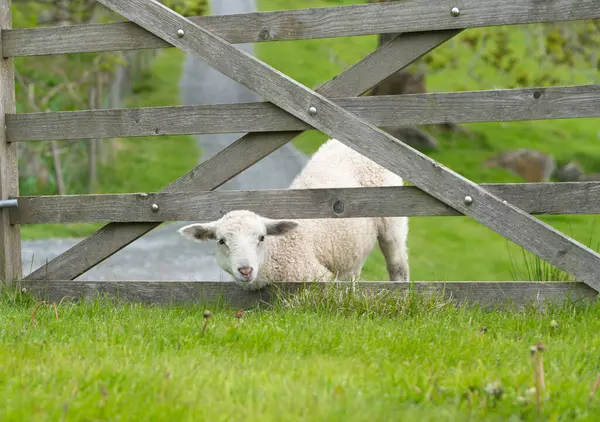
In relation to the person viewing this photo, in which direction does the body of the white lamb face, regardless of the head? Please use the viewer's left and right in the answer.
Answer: facing the viewer and to the left of the viewer
